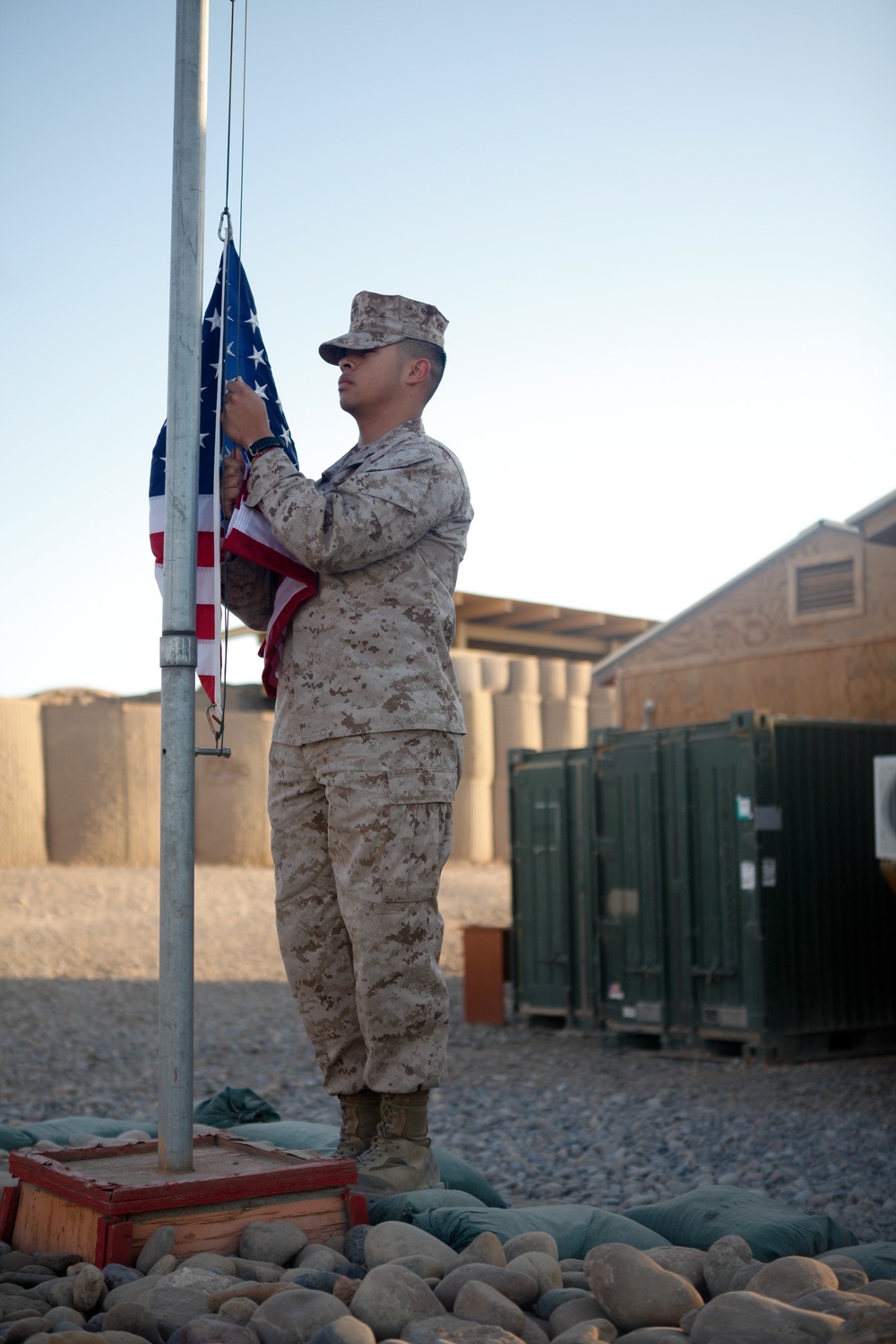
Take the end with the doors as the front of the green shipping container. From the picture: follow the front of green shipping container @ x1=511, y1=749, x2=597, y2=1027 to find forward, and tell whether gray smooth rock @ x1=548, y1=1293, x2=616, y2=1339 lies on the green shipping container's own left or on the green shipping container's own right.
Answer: on the green shipping container's own left

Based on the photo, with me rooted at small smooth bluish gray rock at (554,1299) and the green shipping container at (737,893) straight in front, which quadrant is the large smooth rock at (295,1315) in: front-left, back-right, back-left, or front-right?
back-left

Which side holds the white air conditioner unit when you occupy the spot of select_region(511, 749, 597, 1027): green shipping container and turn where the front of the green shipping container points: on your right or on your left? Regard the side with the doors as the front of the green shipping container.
on your left

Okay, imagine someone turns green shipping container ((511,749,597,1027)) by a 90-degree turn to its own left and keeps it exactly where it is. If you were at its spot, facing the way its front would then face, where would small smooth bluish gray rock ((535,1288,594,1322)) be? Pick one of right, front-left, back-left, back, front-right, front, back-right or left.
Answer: front-right

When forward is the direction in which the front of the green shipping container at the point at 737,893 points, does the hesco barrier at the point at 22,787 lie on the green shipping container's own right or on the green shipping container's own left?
on the green shipping container's own right

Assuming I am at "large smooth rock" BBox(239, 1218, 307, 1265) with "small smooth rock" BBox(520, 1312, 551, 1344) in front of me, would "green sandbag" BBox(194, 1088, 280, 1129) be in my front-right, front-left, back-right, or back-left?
back-left

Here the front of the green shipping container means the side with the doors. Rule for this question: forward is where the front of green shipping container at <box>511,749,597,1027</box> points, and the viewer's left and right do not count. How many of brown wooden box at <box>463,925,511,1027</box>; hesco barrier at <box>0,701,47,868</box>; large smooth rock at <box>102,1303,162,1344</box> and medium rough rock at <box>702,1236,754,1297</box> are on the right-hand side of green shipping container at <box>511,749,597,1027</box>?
2

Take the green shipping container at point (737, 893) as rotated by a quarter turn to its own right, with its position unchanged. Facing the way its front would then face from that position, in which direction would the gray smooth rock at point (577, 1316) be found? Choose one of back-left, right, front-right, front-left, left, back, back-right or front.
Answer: back-left

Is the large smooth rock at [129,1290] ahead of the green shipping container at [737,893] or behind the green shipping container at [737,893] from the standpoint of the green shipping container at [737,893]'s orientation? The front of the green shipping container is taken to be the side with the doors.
ahead

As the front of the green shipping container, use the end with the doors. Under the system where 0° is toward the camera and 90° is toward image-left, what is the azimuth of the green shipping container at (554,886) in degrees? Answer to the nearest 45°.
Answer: approximately 45°

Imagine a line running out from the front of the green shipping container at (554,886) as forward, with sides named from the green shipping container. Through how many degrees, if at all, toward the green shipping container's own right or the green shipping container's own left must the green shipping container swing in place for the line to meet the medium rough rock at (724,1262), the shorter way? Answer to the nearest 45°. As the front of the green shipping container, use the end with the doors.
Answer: approximately 45° to the green shipping container's own left

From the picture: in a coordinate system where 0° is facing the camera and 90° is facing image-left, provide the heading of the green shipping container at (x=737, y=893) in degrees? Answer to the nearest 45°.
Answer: approximately 45°

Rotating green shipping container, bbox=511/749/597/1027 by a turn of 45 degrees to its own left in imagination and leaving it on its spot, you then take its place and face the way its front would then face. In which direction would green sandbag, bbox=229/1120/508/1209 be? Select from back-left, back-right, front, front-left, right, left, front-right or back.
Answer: front
